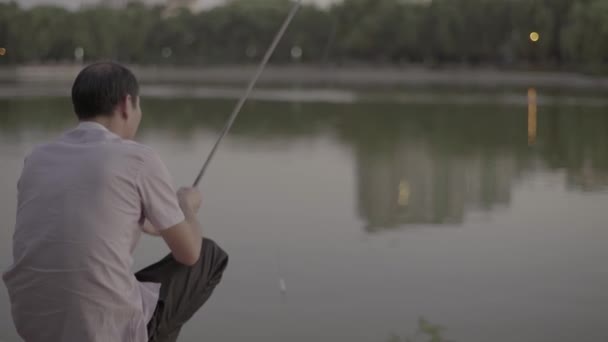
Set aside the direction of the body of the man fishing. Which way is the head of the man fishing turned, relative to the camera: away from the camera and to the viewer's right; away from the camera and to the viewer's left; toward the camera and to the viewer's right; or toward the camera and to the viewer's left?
away from the camera and to the viewer's right

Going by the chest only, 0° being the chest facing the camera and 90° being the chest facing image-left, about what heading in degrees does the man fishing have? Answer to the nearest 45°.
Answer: approximately 225°
